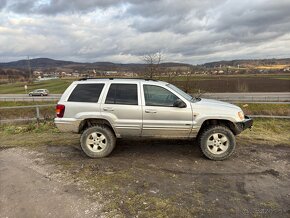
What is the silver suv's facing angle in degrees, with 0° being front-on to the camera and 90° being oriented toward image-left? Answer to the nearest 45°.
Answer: approximately 270°
